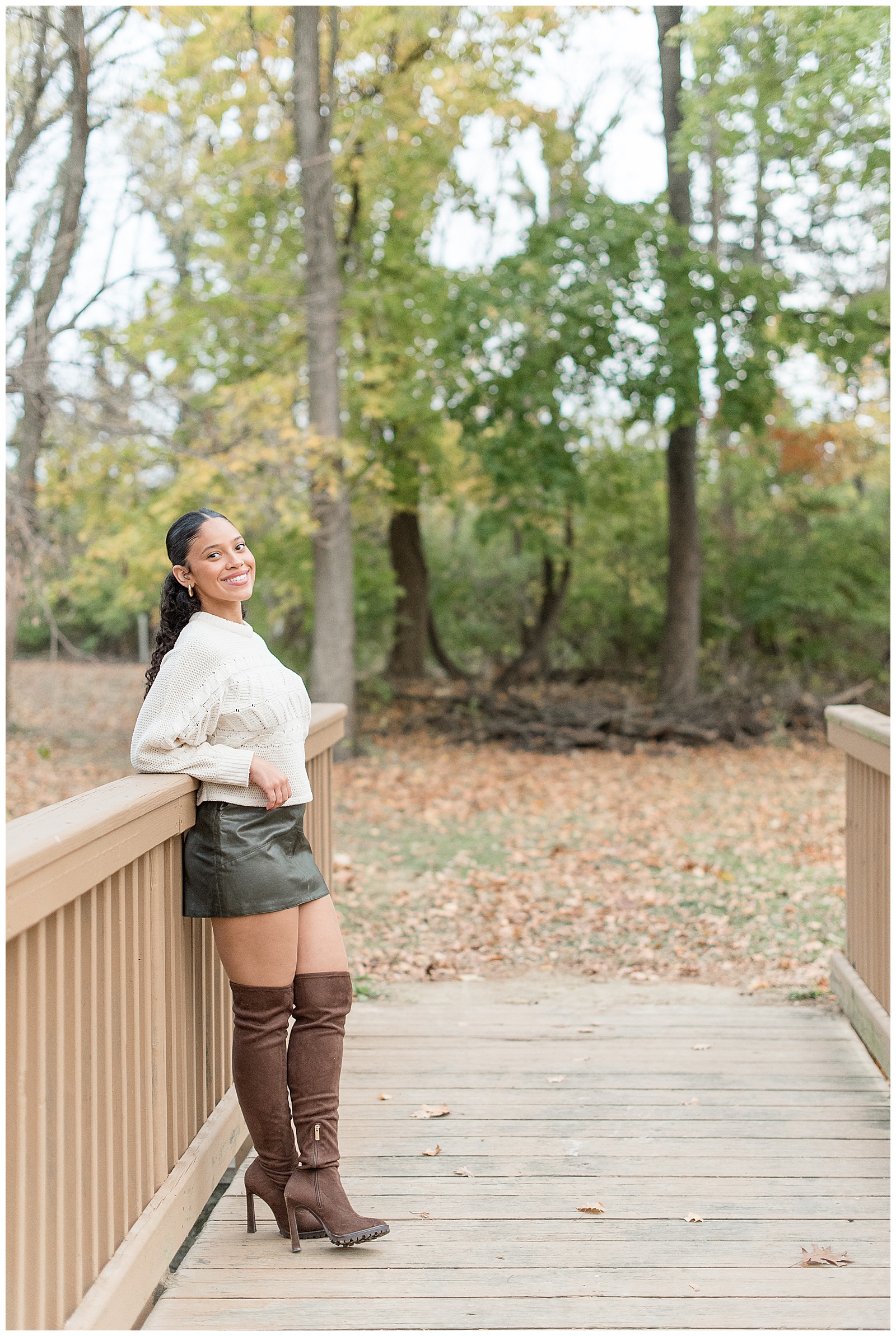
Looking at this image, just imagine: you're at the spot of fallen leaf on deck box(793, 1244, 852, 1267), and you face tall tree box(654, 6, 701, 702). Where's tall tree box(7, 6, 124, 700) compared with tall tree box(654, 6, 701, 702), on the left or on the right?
left

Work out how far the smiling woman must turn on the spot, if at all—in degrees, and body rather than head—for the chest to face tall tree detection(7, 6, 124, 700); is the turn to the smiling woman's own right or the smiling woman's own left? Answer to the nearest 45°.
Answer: approximately 90° to the smiling woman's own left

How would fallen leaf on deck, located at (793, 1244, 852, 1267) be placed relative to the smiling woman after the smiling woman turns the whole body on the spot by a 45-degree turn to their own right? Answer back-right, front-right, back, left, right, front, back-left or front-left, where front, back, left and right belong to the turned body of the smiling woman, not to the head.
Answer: front-left

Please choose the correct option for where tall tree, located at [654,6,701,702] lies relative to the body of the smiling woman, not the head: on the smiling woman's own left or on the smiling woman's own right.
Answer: on the smiling woman's own left

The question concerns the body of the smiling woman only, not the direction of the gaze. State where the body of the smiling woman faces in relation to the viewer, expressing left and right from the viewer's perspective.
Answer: facing to the right of the viewer
